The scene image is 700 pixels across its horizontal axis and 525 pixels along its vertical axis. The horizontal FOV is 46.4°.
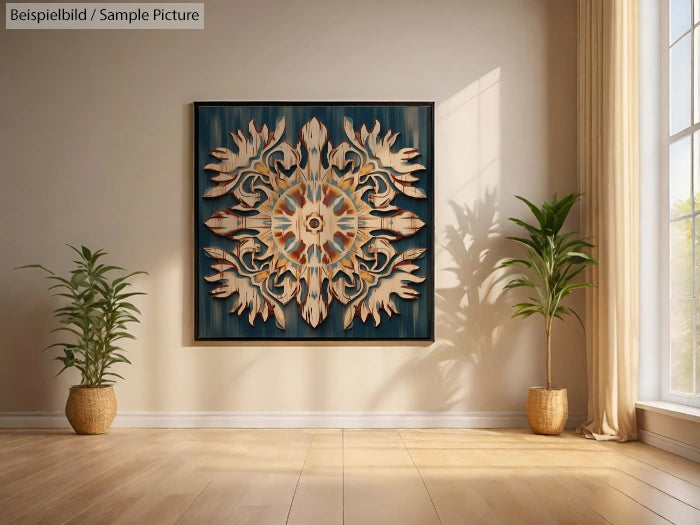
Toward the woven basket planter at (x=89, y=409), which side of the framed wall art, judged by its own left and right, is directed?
right

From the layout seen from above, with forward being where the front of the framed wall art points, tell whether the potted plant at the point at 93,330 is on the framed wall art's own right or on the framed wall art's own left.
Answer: on the framed wall art's own right

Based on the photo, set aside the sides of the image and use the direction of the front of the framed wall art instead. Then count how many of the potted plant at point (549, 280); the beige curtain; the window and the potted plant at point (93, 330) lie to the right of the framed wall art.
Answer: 1

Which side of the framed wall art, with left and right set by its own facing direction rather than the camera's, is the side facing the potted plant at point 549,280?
left

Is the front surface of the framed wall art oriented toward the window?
no

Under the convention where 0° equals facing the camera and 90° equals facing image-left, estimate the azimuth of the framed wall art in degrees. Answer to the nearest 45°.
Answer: approximately 0°
